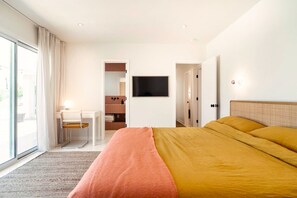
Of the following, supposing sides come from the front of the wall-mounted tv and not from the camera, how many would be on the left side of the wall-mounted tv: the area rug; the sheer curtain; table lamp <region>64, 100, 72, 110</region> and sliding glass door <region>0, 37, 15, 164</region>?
0

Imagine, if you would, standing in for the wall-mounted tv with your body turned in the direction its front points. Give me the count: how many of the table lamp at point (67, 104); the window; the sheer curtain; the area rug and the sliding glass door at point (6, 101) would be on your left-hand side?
0

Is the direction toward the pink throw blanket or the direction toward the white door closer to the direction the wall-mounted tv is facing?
the pink throw blanket

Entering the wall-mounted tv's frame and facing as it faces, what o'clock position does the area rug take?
The area rug is roughly at 1 o'clock from the wall-mounted tv.

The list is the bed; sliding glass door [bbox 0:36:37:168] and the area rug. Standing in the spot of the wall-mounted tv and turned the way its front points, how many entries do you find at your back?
0

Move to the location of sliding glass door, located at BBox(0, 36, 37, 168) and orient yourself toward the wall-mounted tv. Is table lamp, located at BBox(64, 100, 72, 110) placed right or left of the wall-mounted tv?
left

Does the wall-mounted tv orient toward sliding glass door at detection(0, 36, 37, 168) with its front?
no

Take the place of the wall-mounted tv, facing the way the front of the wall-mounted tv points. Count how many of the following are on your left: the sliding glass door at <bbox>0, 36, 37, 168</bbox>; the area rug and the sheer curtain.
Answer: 0

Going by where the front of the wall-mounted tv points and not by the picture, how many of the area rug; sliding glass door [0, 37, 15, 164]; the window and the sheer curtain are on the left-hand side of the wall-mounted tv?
0

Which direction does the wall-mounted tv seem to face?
toward the camera

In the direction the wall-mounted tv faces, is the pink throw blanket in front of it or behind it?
in front

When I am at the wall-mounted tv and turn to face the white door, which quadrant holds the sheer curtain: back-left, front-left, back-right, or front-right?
back-right

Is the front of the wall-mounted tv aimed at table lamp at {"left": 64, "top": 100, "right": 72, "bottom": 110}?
no

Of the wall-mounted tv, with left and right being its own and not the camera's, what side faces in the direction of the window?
right

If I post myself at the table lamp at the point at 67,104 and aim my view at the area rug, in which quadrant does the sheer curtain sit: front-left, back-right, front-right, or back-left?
front-right

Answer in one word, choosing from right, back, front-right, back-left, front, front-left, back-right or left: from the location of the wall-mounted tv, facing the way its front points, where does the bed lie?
front

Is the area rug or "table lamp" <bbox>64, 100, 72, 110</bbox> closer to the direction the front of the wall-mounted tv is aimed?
the area rug

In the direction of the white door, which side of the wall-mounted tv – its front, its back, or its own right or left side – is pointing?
left

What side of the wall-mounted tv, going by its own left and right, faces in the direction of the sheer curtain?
right
